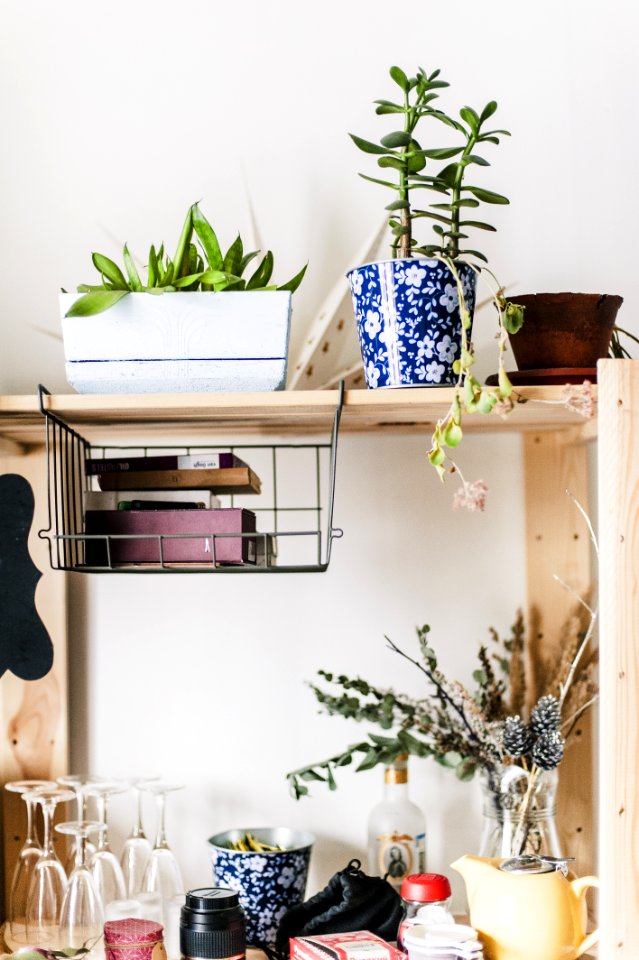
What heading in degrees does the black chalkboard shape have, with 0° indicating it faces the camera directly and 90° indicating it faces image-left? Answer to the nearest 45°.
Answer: approximately 0°

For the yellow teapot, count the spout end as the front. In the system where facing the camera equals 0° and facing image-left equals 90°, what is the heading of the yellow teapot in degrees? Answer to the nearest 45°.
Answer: approximately 90°

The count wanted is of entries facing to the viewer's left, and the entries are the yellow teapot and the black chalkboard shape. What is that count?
1
